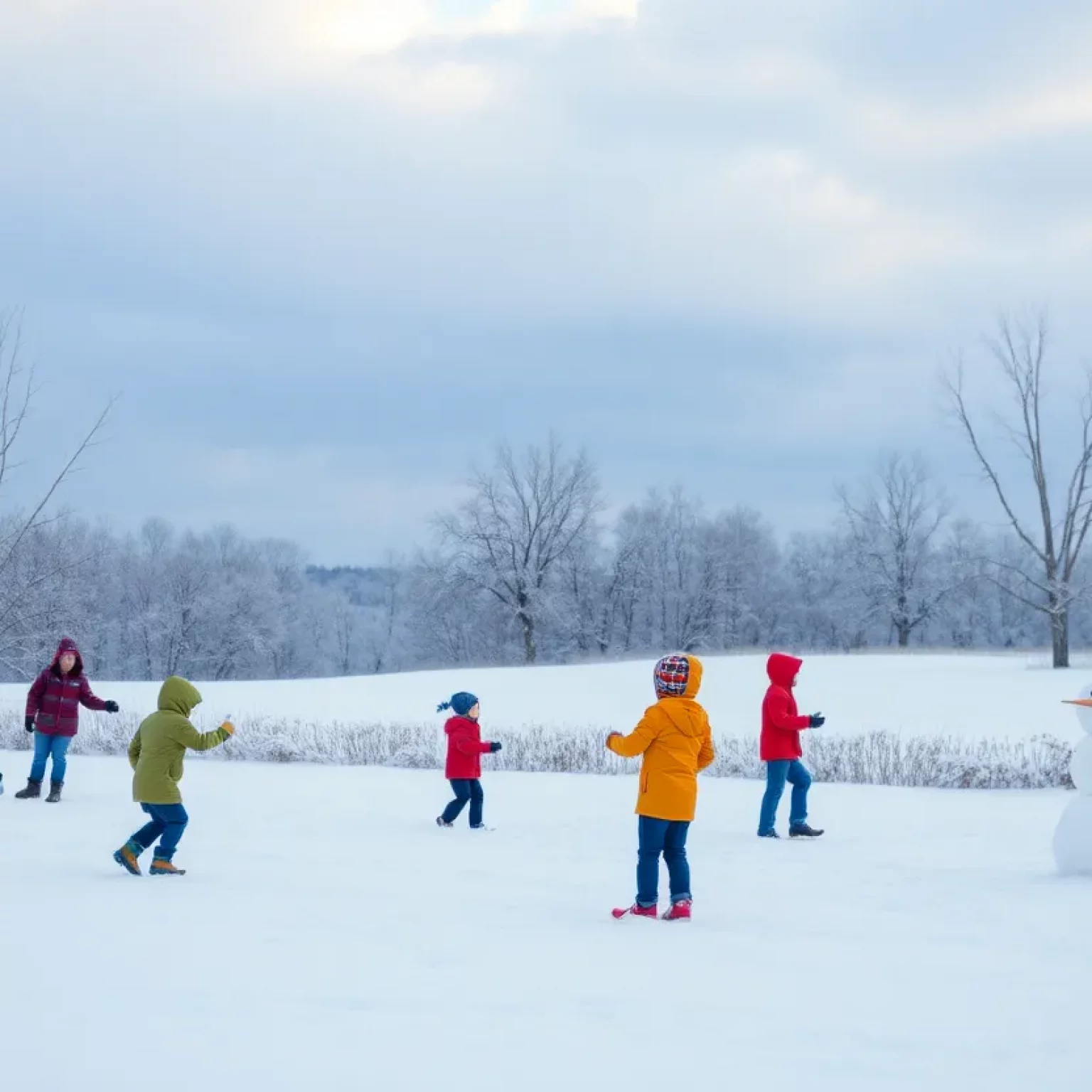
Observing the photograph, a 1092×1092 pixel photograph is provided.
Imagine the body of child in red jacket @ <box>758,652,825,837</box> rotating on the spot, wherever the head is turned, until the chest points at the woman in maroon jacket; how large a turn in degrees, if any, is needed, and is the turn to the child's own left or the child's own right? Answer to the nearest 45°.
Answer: approximately 180°

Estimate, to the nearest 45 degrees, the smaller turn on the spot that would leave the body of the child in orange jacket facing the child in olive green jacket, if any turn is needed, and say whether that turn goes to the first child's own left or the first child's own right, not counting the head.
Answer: approximately 45° to the first child's own left

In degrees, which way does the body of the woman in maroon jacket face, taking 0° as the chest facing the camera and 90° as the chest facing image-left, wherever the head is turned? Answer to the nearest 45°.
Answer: approximately 0°

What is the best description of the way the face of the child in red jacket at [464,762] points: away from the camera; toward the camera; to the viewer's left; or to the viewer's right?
to the viewer's right

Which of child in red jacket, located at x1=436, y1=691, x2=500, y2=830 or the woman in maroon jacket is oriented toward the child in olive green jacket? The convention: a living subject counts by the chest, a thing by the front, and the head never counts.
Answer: the woman in maroon jacket

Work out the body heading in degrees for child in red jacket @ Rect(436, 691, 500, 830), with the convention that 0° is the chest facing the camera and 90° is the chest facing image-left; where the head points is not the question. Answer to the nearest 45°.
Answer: approximately 270°

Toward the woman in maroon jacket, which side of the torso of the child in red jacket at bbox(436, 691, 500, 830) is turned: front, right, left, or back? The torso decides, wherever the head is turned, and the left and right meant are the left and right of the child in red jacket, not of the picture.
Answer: back

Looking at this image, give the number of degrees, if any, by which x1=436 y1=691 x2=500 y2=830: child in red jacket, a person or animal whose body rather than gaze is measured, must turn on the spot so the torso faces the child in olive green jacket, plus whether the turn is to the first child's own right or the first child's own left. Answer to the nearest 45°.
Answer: approximately 135° to the first child's own right

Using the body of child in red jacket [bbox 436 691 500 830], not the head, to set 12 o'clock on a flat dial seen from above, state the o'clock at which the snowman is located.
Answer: The snowman is roughly at 1 o'clock from the child in red jacket.

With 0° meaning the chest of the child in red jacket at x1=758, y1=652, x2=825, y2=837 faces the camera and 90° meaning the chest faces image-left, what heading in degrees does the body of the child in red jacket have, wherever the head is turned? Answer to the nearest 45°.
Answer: approximately 270°

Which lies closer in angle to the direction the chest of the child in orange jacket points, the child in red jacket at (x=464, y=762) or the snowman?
the child in red jacket

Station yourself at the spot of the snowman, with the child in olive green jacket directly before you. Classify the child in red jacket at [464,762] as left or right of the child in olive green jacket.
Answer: right

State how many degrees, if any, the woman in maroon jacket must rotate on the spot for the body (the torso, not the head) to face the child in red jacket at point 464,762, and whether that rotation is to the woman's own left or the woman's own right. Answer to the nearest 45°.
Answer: approximately 45° to the woman's own left
